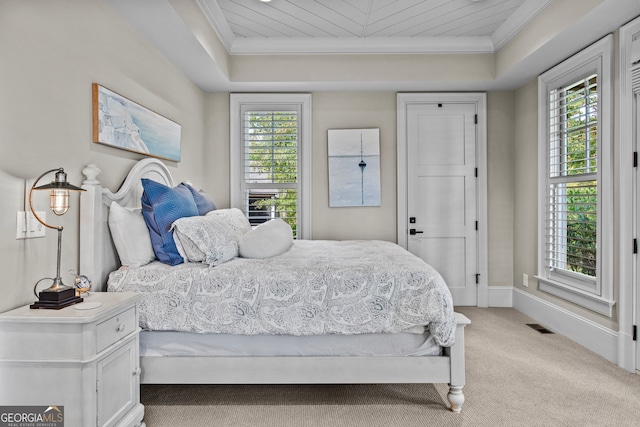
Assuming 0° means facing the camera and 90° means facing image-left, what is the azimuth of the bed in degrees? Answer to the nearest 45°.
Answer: approximately 270°

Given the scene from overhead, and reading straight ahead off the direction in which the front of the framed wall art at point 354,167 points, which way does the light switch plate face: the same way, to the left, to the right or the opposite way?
to the left

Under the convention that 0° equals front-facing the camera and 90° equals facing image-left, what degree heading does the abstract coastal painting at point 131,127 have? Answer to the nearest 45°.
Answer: approximately 315°

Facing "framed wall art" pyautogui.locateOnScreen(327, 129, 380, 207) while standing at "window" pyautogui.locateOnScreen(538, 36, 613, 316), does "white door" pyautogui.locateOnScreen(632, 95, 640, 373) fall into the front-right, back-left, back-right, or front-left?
back-left

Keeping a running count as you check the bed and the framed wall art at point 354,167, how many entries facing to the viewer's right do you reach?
1
